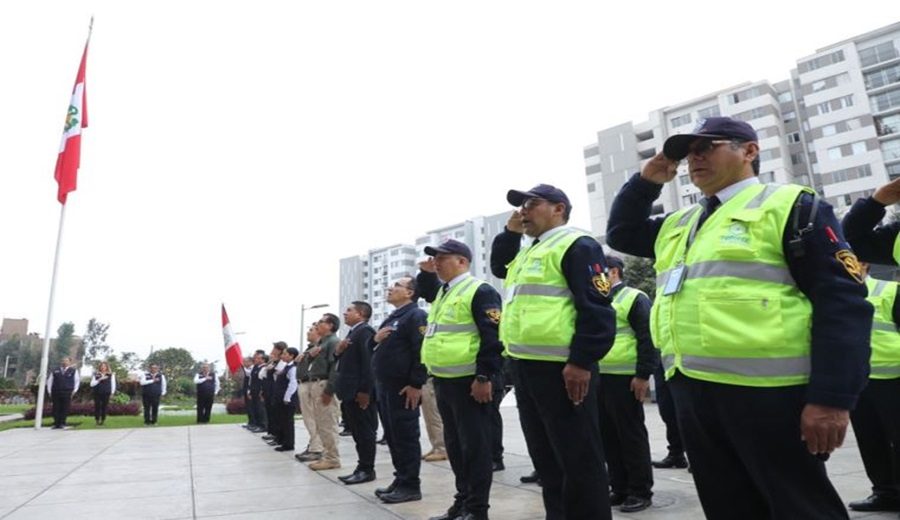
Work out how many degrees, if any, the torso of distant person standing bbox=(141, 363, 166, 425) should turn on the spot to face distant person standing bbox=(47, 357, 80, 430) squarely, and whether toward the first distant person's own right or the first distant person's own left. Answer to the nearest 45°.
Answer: approximately 90° to the first distant person's own right

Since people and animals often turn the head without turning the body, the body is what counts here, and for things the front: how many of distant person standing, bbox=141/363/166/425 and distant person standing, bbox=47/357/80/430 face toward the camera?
2

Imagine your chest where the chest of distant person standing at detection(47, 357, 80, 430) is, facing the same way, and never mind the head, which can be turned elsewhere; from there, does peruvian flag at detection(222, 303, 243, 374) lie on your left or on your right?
on your left

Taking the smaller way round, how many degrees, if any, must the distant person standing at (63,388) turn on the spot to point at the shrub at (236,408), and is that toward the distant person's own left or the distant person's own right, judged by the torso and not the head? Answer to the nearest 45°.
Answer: approximately 135° to the distant person's own left

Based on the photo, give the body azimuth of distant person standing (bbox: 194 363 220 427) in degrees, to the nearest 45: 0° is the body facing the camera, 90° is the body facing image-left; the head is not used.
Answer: approximately 0°

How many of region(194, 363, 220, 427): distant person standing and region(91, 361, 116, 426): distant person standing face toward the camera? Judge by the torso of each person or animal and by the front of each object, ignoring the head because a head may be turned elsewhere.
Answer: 2

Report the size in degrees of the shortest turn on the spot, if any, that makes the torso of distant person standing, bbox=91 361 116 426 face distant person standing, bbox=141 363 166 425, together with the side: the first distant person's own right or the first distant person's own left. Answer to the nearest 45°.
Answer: approximately 90° to the first distant person's own left

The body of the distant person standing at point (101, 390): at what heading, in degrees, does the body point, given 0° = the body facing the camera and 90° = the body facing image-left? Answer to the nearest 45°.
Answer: approximately 0°

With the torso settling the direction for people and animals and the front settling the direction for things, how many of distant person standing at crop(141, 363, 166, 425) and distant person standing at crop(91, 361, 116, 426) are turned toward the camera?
2
